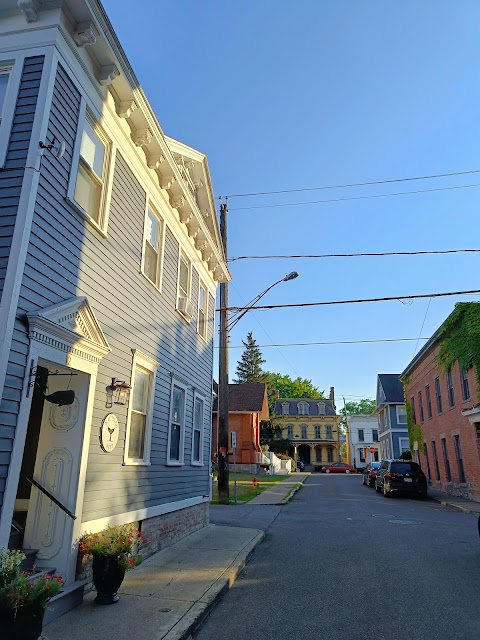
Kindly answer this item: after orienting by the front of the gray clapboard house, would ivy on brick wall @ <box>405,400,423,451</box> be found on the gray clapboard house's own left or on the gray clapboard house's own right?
on the gray clapboard house's own left

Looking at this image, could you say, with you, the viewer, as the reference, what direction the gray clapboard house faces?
facing the viewer and to the right of the viewer

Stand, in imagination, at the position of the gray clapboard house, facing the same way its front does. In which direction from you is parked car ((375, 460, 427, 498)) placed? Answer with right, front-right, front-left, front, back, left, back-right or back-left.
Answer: left

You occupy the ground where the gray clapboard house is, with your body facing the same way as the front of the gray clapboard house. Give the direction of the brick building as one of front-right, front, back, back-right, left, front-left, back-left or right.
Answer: left

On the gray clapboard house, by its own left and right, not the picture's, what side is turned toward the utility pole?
left
